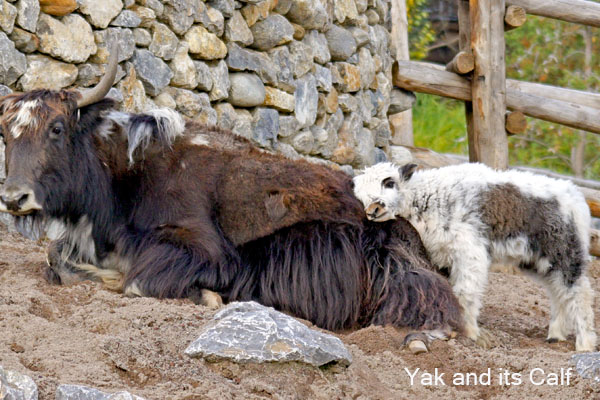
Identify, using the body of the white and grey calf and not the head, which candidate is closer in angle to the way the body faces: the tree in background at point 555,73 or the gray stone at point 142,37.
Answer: the gray stone

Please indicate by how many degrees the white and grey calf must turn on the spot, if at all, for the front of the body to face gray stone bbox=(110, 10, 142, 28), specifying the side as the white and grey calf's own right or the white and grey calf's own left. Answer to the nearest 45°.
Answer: approximately 45° to the white and grey calf's own right

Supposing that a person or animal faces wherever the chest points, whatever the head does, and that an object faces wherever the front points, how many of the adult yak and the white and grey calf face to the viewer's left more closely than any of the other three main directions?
2

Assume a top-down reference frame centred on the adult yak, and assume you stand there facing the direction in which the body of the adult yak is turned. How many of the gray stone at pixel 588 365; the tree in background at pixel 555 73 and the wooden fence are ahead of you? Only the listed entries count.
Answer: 0

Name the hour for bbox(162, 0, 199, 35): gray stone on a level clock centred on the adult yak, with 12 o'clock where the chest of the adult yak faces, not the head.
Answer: The gray stone is roughly at 3 o'clock from the adult yak.

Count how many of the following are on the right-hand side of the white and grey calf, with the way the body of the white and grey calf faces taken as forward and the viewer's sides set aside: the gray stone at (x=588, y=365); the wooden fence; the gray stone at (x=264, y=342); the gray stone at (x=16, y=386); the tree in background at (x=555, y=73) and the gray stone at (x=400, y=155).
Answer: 3

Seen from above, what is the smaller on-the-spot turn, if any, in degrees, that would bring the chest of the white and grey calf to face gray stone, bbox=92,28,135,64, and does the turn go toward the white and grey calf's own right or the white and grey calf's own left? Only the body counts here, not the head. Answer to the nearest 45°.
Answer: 0° — it already faces it

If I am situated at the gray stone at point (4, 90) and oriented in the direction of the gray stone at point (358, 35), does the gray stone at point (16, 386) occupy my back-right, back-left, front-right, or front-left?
back-right

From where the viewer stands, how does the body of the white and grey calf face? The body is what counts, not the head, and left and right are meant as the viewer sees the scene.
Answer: facing to the left of the viewer

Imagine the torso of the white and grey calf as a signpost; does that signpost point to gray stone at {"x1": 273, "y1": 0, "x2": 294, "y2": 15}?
no

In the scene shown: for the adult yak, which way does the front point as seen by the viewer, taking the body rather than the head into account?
to the viewer's left

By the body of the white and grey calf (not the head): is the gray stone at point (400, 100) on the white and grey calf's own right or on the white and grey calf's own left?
on the white and grey calf's own right

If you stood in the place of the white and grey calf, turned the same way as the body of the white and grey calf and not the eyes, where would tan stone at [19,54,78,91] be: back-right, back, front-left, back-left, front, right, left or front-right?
front

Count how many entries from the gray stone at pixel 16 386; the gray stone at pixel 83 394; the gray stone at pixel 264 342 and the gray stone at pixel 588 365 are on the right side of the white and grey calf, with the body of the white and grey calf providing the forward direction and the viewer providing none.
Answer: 0

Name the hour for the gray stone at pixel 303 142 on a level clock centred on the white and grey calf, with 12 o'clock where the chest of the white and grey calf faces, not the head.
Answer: The gray stone is roughly at 2 o'clock from the white and grey calf.

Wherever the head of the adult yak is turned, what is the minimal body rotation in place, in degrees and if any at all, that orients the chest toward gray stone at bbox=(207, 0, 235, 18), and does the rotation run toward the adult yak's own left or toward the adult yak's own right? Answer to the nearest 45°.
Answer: approximately 90° to the adult yak's own right

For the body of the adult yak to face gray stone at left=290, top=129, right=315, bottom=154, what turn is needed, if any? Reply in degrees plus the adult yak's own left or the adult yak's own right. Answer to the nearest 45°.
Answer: approximately 90° to the adult yak's own right

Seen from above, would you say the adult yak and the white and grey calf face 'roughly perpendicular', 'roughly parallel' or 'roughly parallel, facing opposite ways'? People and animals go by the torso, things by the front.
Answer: roughly parallel

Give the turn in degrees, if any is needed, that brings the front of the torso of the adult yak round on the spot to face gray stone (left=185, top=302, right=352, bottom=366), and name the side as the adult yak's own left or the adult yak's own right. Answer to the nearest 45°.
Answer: approximately 90° to the adult yak's own left

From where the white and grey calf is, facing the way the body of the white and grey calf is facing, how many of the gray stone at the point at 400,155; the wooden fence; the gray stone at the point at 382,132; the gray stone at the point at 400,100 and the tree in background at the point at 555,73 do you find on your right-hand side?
5

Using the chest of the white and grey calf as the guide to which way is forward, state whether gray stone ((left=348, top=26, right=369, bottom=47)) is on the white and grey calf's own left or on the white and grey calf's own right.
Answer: on the white and grey calf's own right
